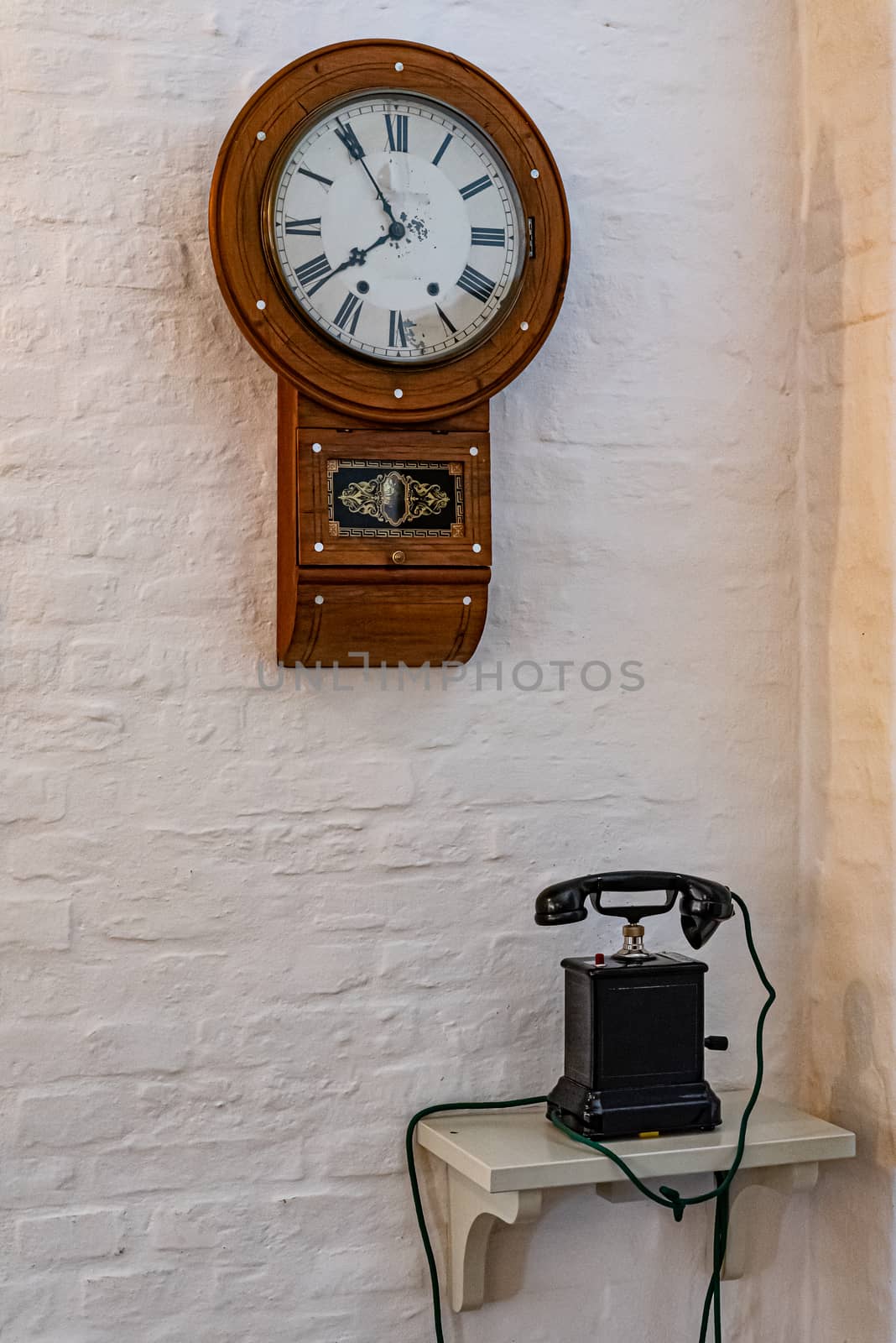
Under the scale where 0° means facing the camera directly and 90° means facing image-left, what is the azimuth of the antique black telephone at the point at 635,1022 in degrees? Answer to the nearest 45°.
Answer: approximately 0°

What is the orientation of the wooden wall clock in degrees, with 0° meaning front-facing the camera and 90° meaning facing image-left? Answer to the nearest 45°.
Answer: approximately 0°

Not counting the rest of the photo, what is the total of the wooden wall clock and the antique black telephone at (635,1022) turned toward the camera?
2
